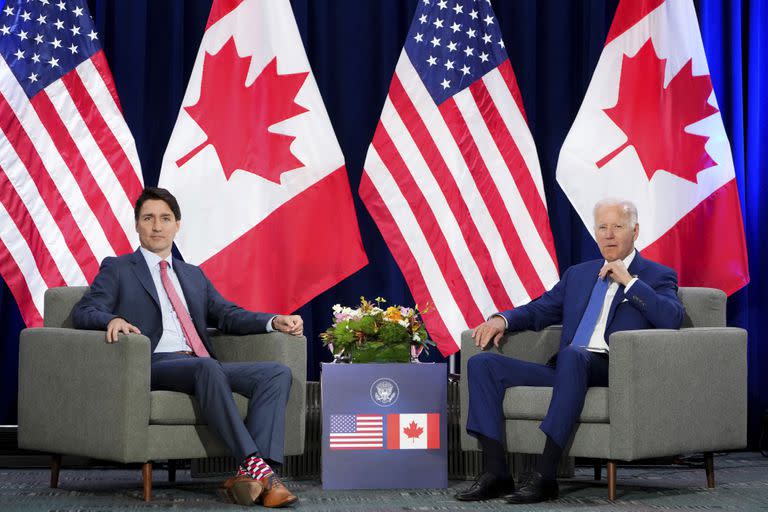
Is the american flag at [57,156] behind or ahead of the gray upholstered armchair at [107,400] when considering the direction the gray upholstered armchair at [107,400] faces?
behind

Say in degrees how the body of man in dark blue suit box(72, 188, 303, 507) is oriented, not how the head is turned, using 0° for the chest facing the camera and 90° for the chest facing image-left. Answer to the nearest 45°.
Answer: approximately 315°

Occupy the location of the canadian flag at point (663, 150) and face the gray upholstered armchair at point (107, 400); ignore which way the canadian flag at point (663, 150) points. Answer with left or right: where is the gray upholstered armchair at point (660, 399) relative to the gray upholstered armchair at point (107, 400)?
left

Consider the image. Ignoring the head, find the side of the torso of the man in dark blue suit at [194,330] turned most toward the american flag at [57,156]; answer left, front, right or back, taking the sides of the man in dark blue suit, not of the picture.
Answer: back

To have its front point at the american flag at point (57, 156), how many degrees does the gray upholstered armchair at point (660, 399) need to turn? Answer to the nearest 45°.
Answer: approximately 45° to its right

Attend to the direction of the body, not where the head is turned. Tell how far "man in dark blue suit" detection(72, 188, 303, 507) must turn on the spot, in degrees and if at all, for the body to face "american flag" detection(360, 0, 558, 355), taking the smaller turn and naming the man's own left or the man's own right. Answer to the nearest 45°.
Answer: approximately 90° to the man's own left

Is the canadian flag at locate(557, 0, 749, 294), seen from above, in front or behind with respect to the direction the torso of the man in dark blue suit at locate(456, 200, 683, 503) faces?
behind

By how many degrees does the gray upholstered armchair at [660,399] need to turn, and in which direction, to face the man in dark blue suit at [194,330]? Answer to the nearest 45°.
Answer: approximately 45° to its right
